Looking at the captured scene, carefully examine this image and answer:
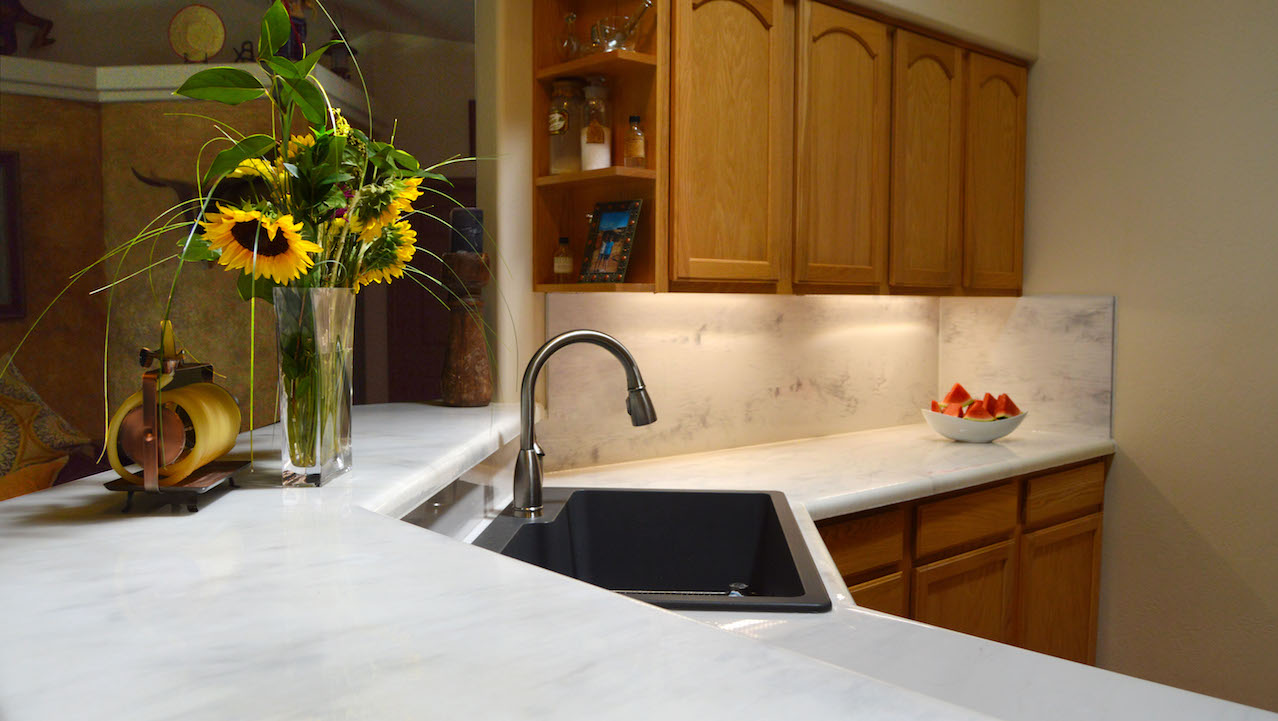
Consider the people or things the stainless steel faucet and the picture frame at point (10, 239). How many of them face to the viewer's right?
1

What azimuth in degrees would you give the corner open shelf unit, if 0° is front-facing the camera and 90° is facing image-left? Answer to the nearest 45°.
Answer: approximately 45°

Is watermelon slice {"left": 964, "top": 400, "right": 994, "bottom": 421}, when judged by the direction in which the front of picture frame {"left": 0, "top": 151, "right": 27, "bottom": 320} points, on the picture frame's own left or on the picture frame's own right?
on the picture frame's own left

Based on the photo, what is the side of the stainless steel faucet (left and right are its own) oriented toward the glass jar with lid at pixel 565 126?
left

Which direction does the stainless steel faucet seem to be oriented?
to the viewer's right

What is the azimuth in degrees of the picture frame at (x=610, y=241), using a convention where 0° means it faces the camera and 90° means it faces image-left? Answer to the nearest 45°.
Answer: approximately 45°

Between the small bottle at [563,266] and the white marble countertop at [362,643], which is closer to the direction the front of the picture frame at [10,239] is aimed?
the white marble countertop
